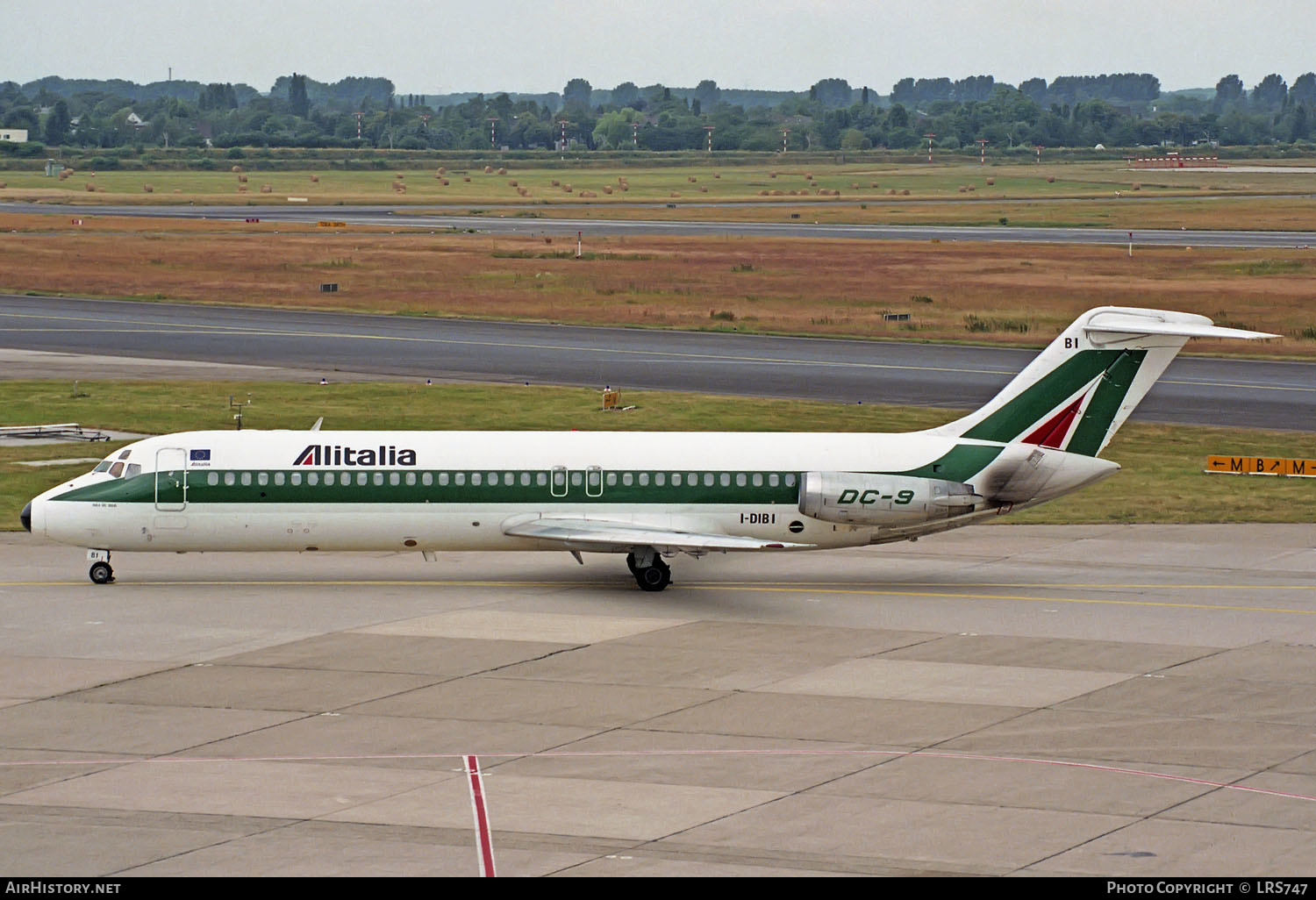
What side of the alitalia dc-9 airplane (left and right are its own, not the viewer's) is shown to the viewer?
left
